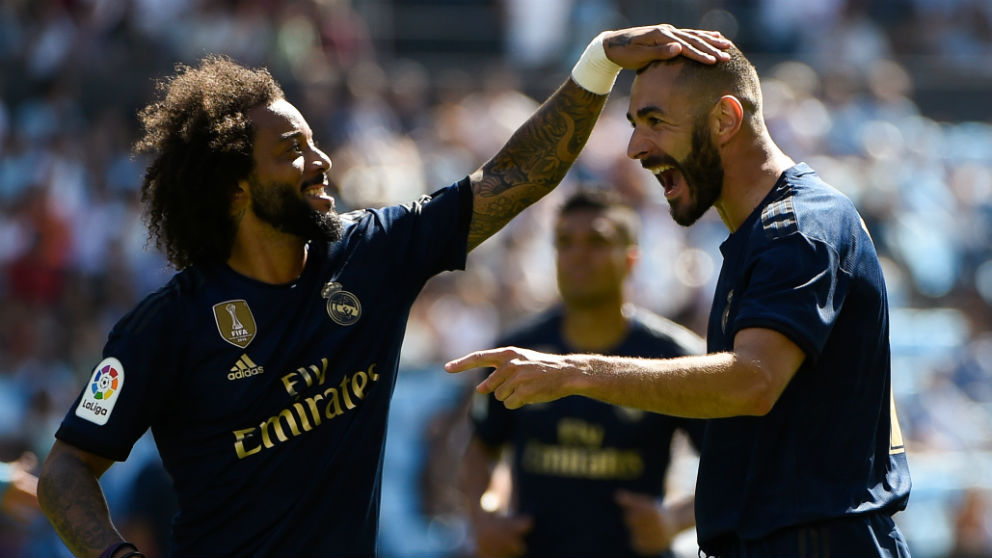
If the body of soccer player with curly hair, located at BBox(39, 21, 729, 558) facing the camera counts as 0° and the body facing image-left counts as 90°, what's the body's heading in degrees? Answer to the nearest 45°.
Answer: approximately 315°

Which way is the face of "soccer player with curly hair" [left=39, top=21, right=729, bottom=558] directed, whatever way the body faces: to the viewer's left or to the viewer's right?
to the viewer's right

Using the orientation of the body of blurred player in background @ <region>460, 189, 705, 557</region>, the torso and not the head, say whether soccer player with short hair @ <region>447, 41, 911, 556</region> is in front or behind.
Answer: in front

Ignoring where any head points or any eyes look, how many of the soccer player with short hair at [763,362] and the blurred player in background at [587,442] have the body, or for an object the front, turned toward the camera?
1

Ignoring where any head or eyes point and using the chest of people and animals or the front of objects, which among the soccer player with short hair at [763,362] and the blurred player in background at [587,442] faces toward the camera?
the blurred player in background

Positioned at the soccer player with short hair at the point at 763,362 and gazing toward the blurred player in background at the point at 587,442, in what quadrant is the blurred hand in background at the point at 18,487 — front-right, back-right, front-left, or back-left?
front-left

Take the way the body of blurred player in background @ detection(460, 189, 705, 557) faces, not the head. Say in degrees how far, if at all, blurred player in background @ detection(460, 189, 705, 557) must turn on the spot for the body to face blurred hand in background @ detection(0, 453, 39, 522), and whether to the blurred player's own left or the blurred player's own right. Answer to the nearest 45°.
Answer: approximately 45° to the blurred player's own right

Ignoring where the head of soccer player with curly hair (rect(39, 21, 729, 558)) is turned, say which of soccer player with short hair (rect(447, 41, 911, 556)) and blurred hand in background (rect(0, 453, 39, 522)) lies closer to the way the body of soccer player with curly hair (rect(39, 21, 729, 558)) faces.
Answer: the soccer player with short hair

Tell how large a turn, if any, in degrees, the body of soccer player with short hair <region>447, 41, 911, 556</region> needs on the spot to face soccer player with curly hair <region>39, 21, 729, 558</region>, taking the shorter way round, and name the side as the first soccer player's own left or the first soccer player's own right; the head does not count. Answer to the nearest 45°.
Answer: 0° — they already face them

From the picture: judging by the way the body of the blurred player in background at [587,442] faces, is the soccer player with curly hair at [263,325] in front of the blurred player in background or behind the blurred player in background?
in front

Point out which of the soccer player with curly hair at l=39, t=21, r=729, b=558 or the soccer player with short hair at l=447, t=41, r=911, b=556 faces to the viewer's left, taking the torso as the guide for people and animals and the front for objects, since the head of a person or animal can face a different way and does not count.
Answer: the soccer player with short hair at l=447, t=41, r=911, b=556

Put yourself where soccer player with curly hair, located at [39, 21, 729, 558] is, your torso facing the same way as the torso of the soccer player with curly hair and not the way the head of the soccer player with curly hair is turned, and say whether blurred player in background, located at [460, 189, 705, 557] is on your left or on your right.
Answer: on your left

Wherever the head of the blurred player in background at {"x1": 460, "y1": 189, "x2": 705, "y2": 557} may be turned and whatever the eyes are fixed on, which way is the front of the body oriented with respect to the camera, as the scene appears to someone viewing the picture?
toward the camera

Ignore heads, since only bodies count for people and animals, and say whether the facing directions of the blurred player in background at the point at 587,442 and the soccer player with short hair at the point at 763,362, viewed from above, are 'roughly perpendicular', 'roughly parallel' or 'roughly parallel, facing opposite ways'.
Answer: roughly perpendicular

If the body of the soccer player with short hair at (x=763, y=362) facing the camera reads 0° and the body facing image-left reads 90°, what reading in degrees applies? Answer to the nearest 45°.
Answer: approximately 90°
